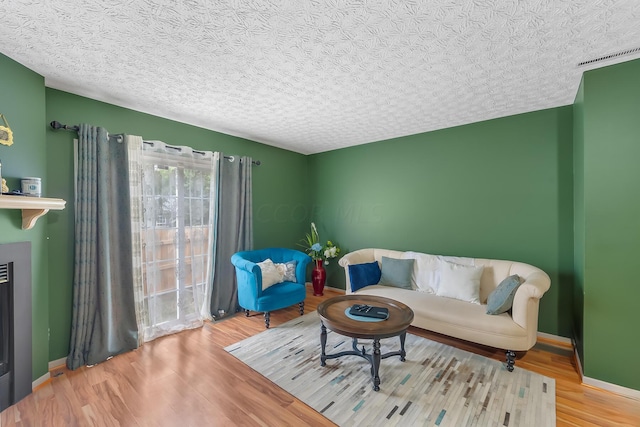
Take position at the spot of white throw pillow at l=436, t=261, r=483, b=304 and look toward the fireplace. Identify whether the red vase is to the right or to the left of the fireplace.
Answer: right

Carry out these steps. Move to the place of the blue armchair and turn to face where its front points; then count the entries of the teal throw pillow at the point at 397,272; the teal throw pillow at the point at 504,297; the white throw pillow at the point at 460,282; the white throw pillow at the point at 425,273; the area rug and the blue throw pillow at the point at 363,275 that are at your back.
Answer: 0

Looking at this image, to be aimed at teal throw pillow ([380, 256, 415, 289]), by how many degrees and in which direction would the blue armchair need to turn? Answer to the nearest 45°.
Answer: approximately 45° to its left

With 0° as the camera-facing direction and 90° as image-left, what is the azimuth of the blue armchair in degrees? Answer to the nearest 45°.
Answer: approximately 315°

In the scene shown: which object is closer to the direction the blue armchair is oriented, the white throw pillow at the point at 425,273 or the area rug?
the area rug

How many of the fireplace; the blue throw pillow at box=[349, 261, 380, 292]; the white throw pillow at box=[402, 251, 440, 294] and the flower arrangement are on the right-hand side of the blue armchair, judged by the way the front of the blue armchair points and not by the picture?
1

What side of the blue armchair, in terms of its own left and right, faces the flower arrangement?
left

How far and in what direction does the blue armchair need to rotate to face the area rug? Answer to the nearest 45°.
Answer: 0° — it already faces it

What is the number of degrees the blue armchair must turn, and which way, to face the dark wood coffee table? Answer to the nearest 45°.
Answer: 0° — it already faces it

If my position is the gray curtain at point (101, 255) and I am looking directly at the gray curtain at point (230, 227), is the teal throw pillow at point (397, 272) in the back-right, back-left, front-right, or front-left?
front-right

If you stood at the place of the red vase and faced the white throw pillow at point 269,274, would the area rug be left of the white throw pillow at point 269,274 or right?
left

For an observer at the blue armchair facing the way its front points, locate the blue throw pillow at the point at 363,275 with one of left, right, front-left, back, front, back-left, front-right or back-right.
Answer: front-left

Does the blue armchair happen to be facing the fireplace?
no

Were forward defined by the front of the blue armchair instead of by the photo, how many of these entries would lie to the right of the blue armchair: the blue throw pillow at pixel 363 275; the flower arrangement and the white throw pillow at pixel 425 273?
0
